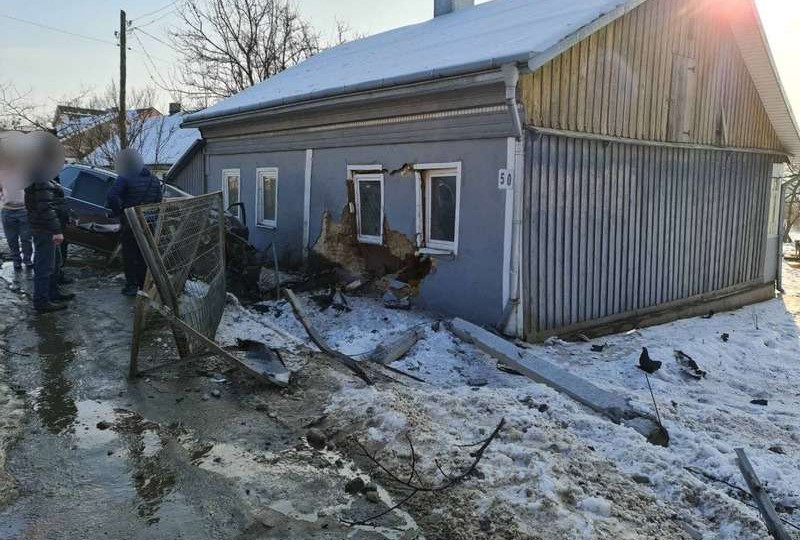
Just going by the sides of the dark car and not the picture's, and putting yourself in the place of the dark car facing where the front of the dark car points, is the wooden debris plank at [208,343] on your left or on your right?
on your right

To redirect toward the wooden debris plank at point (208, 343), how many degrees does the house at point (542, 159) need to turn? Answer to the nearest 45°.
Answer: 0° — it already faces it

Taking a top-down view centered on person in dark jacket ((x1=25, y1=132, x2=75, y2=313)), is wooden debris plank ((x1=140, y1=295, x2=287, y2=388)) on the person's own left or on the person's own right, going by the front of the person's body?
on the person's own right

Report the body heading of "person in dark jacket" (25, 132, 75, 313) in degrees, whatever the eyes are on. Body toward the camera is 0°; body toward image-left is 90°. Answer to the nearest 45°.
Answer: approximately 270°

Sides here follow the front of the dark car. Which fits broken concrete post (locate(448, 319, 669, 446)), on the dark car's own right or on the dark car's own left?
on the dark car's own right

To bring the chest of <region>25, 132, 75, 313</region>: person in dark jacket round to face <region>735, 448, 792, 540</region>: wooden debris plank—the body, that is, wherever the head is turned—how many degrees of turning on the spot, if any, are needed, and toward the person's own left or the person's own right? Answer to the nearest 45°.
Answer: approximately 45° to the person's own right

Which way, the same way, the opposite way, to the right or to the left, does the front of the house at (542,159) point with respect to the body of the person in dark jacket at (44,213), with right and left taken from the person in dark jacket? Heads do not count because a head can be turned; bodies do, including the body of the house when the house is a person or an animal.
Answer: the opposite way

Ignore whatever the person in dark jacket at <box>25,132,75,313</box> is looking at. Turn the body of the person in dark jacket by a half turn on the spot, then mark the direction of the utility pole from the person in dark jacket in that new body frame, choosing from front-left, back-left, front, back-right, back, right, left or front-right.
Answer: right

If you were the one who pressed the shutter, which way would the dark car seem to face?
facing away from the viewer and to the right of the viewer
